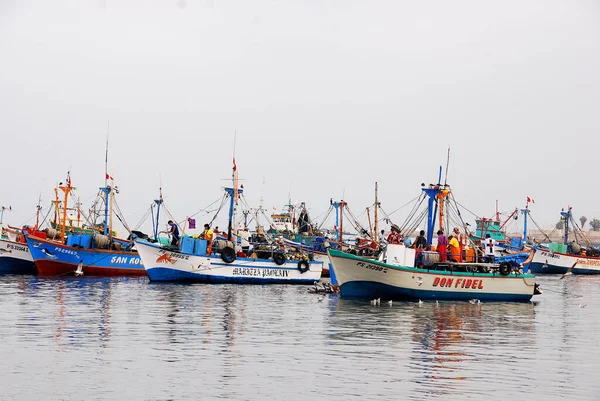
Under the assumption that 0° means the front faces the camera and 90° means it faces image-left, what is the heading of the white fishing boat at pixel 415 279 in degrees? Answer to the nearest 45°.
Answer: approximately 90°

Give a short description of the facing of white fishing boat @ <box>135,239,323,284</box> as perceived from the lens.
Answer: facing to the left of the viewer

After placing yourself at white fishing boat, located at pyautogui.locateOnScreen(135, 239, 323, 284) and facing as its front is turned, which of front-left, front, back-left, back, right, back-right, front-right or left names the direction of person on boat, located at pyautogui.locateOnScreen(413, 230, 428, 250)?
back-left

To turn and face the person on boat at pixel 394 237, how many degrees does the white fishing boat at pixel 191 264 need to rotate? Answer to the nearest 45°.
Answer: approximately 135° to its left

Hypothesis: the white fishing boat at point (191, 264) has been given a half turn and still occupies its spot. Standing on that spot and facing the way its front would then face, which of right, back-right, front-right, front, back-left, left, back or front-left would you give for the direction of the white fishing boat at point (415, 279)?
front-right
